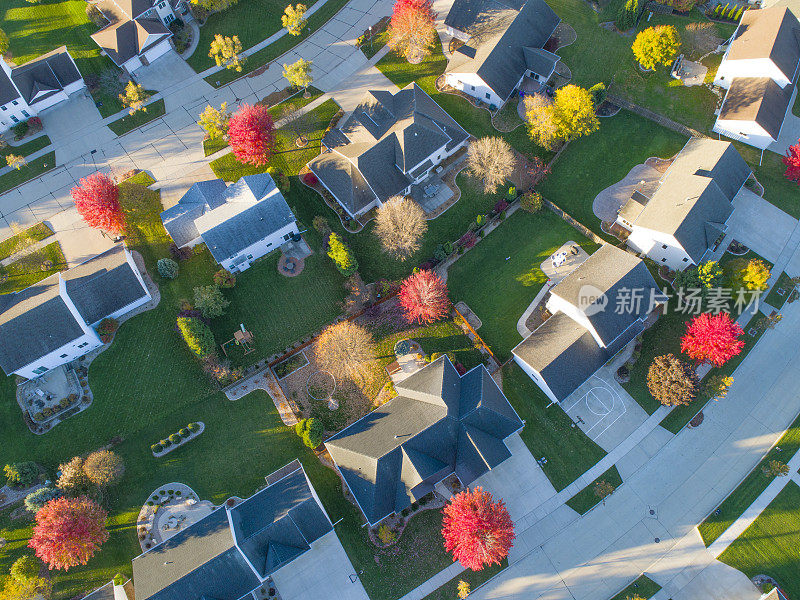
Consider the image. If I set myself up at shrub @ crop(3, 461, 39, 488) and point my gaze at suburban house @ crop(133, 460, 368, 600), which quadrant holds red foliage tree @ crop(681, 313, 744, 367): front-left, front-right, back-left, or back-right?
front-left

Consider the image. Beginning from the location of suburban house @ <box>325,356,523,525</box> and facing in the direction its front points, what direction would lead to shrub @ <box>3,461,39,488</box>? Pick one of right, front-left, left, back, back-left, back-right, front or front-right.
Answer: back-right

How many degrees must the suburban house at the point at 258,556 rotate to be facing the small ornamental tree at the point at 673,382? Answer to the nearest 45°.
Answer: approximately 45° to its left

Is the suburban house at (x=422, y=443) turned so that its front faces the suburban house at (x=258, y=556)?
no

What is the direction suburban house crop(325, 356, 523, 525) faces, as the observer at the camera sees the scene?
facing the viewer and to the right of the viewer

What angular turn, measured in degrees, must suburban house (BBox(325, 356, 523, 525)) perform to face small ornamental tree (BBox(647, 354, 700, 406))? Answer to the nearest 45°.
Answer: approximately 45° to its left

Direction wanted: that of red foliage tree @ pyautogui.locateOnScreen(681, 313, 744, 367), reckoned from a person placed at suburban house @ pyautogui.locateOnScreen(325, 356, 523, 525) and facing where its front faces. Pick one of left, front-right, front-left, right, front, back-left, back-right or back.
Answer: front-left

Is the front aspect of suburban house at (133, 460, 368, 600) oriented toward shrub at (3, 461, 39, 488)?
no

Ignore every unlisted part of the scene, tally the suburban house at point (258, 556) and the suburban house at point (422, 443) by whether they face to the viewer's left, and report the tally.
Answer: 0

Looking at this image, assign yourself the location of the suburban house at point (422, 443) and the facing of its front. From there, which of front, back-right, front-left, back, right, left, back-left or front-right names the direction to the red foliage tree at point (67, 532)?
back-right

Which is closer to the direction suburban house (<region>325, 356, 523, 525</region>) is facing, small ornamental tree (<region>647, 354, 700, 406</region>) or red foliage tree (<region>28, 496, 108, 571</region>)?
the small ornamental tree

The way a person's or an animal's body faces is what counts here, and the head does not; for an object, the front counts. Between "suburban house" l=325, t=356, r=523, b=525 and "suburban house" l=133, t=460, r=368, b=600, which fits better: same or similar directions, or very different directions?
same or similar directions

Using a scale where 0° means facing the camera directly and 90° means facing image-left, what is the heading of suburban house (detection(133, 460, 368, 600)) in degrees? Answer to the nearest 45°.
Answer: approximately 315°
